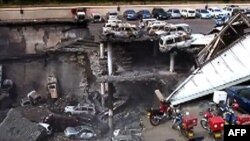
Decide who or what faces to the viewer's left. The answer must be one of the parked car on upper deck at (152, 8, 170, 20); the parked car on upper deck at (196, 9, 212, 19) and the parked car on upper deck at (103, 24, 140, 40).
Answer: the parked car on upper deck at (103, 24, 140, 40)

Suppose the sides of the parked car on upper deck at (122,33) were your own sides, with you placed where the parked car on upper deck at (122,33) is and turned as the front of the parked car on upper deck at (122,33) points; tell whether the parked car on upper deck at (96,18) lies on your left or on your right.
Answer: on your right

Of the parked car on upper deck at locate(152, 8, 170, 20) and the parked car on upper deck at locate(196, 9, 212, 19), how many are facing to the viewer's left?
0

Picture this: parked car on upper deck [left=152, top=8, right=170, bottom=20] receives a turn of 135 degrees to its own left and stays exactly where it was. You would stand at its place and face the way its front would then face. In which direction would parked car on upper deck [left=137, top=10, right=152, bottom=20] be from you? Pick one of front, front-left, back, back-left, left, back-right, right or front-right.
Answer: left

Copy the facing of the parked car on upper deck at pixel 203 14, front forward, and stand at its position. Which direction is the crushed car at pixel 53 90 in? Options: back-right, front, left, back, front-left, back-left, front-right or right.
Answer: right

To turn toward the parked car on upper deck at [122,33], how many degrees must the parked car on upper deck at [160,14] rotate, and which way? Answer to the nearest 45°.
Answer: approximately 45° to its right

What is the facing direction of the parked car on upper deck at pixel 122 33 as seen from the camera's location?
facing to the left of the viewer

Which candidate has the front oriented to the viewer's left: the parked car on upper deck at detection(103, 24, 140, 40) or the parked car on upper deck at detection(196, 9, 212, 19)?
the parked car on upper deck at detection(103, 24, 140, 40)

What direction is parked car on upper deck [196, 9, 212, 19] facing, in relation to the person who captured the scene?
facing the viewer and to the right of the viewer

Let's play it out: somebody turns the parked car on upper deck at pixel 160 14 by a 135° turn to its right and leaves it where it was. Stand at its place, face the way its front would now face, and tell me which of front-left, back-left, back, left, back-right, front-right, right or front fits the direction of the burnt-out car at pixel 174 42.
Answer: left

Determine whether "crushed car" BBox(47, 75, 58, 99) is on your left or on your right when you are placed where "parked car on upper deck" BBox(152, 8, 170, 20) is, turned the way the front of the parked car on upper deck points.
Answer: on your right

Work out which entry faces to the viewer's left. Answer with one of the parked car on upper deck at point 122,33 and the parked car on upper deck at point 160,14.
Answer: the parked car on upper deck at point 122,33

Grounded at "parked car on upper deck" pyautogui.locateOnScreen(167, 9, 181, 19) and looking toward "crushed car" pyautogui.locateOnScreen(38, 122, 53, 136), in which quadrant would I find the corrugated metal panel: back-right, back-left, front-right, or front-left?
front-left

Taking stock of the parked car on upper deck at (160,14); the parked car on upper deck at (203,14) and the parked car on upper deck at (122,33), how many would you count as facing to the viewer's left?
1

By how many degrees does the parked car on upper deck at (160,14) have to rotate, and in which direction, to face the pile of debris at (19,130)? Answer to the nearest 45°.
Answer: approximately 90° to its right
